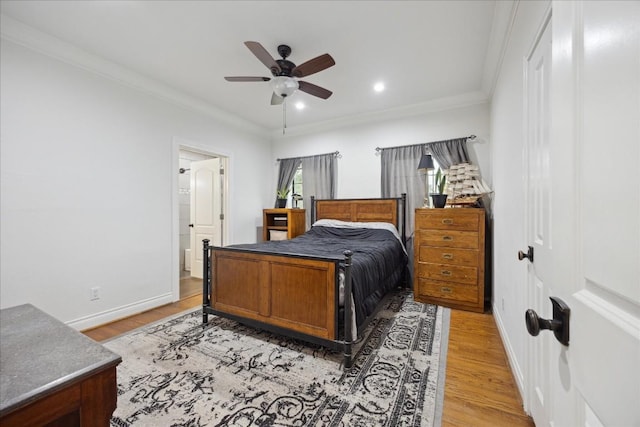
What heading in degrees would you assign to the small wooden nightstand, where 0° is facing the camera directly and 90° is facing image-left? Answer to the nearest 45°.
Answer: approximately 45°

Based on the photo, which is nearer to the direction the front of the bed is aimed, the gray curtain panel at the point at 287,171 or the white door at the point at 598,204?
the white door

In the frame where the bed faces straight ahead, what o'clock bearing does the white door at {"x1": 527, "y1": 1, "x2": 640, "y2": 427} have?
The white door is roughly at 10 o'clock from the bed.

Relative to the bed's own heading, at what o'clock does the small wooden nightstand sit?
The small wooden nightstand is roughly at 4 o'clock from the bed.

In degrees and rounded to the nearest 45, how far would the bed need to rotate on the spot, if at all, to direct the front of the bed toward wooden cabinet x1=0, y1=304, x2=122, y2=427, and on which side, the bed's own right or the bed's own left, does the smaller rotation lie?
0° — it already faces it

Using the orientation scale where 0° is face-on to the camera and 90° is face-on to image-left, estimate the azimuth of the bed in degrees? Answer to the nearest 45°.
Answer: approximately 45°

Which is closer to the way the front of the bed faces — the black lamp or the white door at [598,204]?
the white door

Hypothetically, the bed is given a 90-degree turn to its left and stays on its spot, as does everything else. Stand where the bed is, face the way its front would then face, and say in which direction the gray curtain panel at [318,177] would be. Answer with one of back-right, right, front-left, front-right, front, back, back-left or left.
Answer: back-left

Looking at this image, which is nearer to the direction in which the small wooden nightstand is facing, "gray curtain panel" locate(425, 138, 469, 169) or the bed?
the bed

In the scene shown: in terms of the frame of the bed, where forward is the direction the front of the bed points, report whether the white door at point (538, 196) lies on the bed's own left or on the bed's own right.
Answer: on the bed's own left
